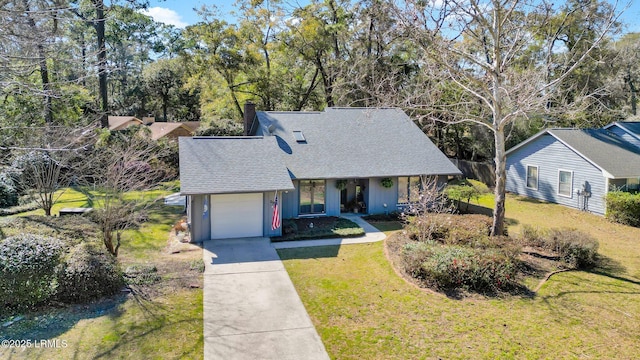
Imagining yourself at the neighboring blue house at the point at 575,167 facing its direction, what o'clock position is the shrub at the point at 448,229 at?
The shrub is roughly at 2 o'clock from the neighboring blue house.

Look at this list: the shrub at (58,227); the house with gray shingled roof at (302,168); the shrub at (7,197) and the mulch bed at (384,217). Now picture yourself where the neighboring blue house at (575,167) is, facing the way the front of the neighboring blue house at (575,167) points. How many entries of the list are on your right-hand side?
4

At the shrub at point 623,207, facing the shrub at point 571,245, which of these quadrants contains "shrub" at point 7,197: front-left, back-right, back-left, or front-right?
front-right

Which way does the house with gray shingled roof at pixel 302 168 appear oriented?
toward the camera

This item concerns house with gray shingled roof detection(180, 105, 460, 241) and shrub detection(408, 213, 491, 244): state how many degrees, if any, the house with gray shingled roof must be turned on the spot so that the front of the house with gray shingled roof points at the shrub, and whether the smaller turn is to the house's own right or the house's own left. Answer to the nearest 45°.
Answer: approximately 45° to the house's own left

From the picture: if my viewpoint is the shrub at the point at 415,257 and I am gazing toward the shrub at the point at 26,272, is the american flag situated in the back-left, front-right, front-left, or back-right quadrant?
front-right

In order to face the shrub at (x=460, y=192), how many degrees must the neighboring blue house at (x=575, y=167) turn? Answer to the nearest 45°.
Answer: approximately 90° to its right

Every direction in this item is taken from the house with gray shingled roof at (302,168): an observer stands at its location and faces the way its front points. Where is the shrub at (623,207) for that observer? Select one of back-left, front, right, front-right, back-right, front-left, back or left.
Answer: left

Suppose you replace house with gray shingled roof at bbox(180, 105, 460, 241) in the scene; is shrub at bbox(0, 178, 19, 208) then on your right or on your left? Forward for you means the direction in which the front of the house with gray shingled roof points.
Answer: on your right

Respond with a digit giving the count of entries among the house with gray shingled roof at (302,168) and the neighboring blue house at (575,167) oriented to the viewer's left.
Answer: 0

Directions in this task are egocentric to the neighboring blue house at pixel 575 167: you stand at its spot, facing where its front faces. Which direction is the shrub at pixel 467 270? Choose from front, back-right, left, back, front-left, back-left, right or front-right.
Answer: front-right

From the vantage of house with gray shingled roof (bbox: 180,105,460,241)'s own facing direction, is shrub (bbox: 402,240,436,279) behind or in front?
in front

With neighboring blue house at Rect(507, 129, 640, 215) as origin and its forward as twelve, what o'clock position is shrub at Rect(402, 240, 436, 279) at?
The shrub is roughly at 2 o'clock from the neighboring blue house.

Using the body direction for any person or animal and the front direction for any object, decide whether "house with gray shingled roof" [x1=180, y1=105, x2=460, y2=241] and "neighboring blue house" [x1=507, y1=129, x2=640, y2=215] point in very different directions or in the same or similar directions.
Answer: same or similar directions

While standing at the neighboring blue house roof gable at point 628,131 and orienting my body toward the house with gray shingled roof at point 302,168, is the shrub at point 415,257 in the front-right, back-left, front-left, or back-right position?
front-left

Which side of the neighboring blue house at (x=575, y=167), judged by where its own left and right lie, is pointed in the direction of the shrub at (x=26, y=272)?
right
